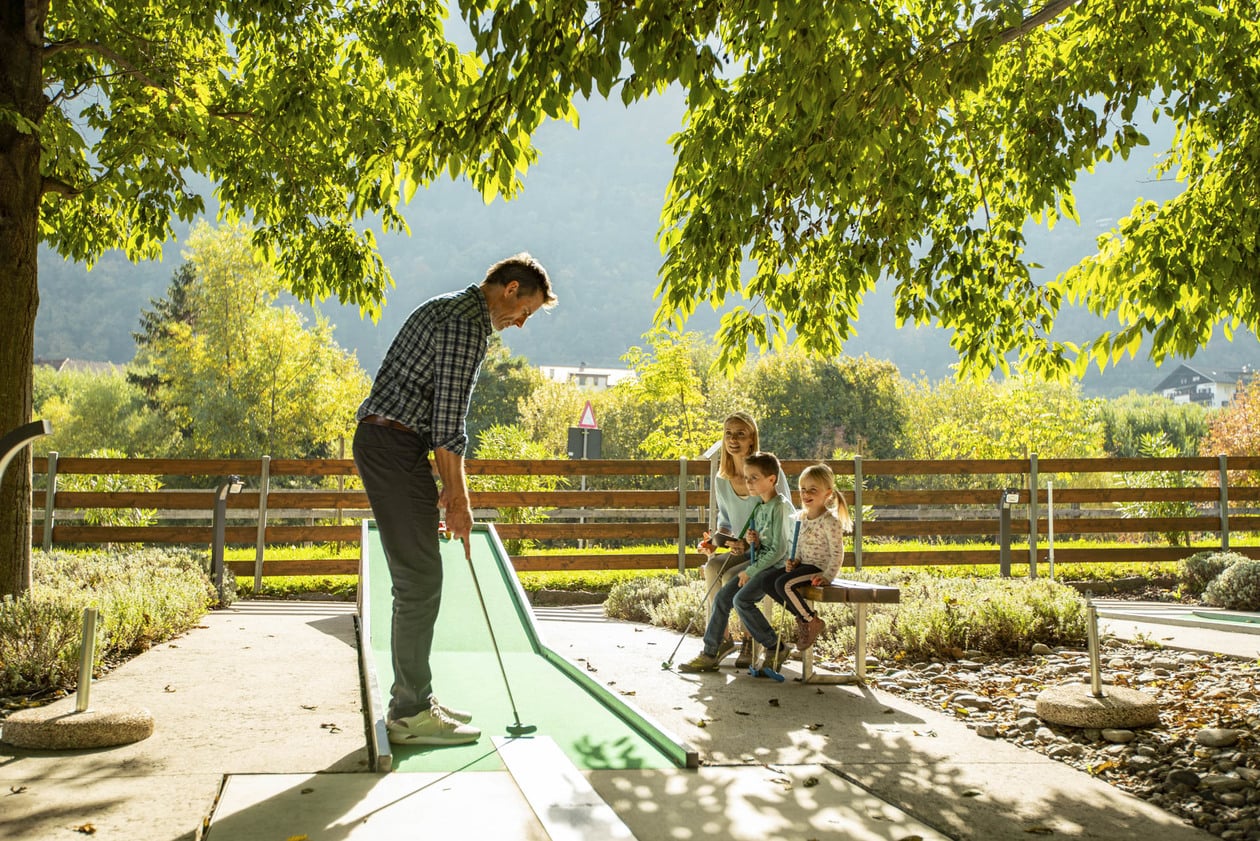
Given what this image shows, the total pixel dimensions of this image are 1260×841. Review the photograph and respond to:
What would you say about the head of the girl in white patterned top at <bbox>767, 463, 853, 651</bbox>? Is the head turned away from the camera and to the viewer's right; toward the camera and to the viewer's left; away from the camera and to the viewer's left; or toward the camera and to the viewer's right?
toward the camera and to the viewer's left

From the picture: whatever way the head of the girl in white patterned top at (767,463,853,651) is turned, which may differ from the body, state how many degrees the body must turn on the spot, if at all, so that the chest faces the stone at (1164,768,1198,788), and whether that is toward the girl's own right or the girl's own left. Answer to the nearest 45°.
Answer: approximately 90° to the girl's own left

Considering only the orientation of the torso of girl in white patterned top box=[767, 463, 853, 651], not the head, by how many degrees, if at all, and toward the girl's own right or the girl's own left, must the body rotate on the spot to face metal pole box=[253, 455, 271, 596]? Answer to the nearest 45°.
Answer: approximately 90° to the girl's own right

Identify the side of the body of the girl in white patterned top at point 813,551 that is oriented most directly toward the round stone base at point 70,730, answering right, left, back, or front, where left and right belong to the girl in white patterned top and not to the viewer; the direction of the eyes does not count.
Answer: front

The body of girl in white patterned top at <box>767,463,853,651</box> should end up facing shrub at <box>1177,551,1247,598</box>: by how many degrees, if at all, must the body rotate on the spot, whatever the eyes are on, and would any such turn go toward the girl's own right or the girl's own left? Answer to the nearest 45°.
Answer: approximately 180°

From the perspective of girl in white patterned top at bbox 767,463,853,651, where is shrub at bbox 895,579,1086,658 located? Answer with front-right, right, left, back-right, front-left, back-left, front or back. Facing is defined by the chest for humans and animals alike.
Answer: back

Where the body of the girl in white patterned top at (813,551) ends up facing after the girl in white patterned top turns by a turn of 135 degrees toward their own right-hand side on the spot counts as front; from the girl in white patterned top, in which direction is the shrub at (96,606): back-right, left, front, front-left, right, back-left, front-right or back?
left

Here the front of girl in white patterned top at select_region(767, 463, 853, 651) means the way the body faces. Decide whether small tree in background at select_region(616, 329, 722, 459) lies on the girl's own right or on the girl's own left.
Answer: on the girl's own right

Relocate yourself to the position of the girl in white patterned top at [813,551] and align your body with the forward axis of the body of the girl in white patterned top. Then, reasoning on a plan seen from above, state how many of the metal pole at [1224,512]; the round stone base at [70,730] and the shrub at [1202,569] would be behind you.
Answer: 2

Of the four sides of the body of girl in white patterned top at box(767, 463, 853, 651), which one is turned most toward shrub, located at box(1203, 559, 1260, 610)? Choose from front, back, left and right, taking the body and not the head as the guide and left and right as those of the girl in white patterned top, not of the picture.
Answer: back

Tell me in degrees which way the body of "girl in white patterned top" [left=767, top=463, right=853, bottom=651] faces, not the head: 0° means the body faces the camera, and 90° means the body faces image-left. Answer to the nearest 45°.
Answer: approximately 45°

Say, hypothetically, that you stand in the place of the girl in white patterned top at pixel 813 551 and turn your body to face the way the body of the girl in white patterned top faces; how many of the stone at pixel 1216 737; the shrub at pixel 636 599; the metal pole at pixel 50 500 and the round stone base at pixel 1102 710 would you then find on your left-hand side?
2
